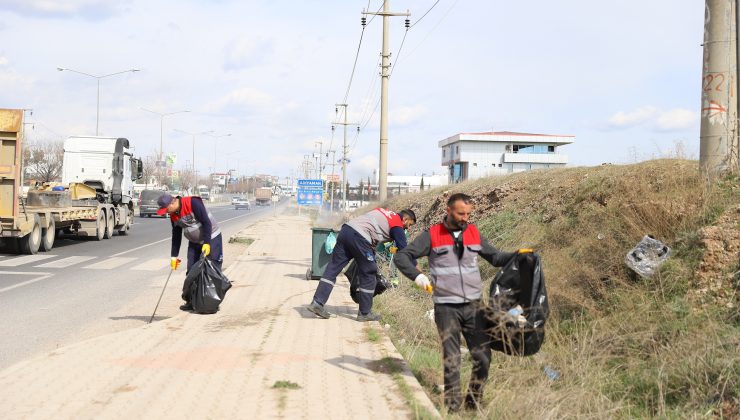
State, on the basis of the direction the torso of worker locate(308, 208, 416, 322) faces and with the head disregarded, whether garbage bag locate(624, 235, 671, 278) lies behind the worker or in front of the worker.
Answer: in front

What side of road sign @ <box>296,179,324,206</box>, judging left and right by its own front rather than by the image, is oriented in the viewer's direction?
front

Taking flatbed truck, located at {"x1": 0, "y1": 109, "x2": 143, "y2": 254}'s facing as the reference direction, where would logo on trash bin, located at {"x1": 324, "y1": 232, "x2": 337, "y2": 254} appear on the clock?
The logo on trash bin is roughly at 4 o'clock from the flatbed truck.

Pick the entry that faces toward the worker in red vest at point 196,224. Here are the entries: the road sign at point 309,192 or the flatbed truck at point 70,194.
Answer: the road sign

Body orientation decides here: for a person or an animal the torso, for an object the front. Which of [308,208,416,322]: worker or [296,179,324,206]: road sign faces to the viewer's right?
the worker

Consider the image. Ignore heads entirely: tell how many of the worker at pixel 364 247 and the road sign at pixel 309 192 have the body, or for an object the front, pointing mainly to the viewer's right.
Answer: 1

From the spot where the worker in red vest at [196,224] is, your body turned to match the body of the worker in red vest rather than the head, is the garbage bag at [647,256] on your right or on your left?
on your left

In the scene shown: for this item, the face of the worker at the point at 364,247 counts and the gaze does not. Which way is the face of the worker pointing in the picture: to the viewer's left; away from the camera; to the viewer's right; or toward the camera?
to the viewer's right

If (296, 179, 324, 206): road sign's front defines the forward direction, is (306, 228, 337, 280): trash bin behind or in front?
in front

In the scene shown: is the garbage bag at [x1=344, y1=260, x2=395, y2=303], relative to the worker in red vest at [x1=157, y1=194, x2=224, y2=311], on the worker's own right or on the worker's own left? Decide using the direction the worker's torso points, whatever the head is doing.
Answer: on the worker's own left

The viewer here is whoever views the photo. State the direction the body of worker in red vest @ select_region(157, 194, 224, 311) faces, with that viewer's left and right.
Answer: facing the viewer and to the left of the viewer

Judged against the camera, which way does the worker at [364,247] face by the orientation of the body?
to the viewer's right

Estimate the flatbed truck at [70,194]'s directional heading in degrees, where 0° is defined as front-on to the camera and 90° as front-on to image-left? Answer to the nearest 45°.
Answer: approximately 225°

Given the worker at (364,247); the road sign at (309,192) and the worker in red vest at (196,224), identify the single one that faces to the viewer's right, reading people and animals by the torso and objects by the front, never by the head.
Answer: the worker

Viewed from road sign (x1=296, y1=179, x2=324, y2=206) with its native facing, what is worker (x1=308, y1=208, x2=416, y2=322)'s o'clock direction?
The worker is roughly at 12 o'clock from the road sign.
